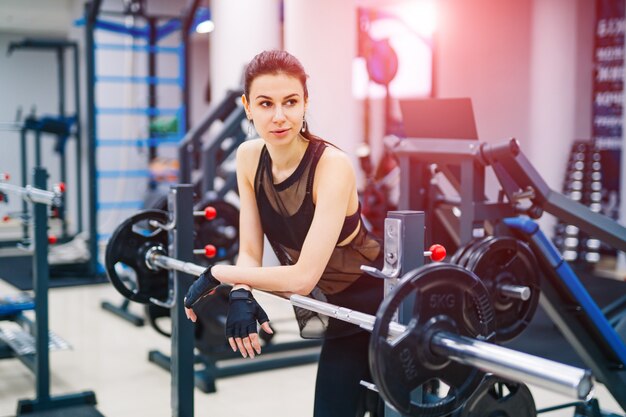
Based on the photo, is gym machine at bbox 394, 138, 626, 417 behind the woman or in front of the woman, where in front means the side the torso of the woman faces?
behind

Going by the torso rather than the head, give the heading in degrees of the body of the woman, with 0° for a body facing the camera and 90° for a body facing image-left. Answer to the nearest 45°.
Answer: approximately 45°

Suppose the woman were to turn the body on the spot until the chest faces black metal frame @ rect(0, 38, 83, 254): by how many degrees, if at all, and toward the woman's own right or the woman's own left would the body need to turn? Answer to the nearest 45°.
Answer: approximately 135° to the woman's own right

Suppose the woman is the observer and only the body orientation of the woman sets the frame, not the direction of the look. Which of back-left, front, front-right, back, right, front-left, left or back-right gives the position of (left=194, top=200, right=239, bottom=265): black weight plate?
back-right

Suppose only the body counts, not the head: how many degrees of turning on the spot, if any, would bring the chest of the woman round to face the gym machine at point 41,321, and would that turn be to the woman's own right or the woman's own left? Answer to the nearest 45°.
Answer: approximately 90° to the woman's own right
